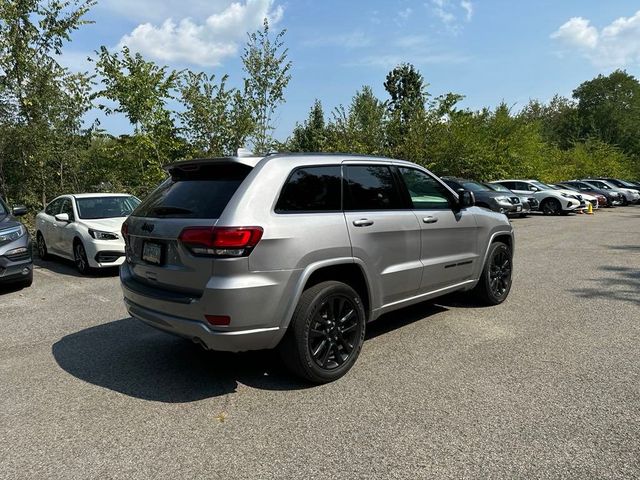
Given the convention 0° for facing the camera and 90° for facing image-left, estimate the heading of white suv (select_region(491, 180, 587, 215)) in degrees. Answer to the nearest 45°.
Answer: approximately 315°

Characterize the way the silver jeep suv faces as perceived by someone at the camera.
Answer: facing away from the viewer and to the right of the viewer

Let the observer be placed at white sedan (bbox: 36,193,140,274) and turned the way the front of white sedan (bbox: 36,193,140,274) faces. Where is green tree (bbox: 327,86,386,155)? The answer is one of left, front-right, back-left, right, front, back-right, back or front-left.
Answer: left

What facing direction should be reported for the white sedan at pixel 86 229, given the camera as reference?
facing the viewer and to the right of the viewer

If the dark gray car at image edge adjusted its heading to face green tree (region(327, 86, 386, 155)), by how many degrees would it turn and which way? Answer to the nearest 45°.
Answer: approximately 90° to its left

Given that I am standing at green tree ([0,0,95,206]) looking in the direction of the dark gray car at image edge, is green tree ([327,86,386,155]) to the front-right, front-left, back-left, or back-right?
back-left

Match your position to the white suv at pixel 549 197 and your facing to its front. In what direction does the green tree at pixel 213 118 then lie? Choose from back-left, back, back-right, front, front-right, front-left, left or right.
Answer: right

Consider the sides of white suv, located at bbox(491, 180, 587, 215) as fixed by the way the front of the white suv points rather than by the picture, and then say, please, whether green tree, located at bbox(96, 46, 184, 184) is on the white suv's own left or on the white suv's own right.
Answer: on the white suv's own right
